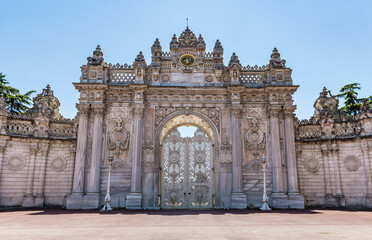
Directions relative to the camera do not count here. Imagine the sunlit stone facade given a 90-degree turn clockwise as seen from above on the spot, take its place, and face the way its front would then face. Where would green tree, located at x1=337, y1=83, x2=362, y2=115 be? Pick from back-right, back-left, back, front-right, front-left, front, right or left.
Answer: back-right

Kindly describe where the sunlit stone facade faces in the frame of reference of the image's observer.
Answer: facing the viewer

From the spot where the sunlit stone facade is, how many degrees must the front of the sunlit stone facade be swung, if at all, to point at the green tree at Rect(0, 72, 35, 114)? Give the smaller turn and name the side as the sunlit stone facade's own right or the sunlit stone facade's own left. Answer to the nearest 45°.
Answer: approximately 135° to the sunlit stone facade's own right
